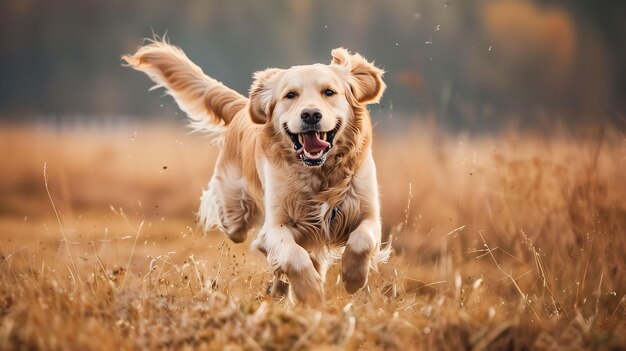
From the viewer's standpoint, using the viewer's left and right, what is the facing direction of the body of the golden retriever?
facing the viewer and to the right of the viewer
